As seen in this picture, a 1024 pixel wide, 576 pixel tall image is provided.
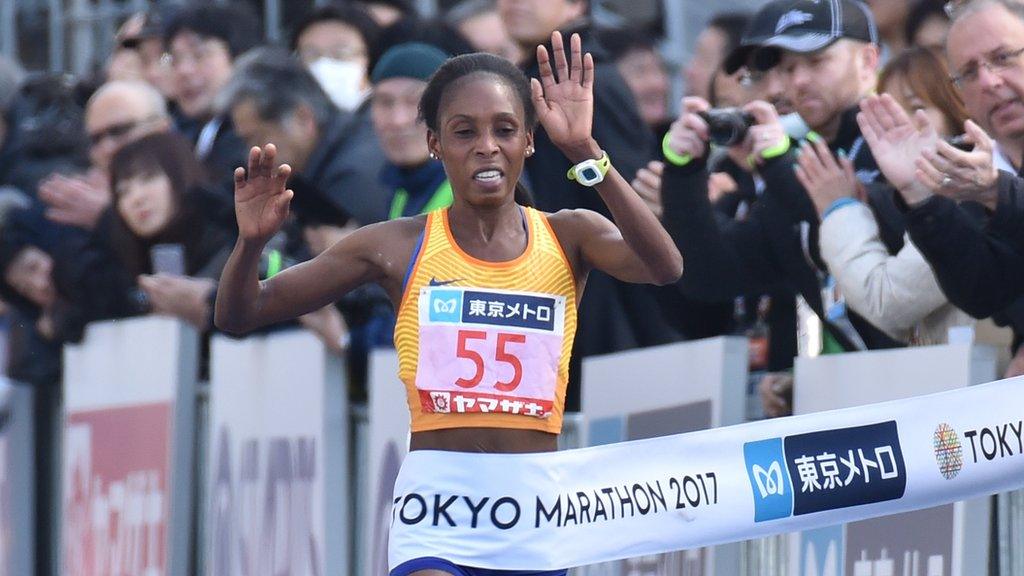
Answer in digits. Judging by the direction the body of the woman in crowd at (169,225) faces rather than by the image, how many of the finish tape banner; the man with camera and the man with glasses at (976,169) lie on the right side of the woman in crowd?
0

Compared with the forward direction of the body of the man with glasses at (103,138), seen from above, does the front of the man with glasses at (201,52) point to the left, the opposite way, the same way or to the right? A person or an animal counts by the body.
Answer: the same way

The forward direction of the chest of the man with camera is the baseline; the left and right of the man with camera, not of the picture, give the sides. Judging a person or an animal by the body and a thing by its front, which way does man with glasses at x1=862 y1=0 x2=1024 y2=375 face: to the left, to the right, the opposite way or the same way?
the same way

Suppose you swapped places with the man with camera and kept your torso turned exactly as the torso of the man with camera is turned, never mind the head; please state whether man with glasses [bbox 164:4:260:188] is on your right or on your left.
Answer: on your right

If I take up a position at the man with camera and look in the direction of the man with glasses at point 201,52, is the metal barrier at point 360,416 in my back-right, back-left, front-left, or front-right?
front-left

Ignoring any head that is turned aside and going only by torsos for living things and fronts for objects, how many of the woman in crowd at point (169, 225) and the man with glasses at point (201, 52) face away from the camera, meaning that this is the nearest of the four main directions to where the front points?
0

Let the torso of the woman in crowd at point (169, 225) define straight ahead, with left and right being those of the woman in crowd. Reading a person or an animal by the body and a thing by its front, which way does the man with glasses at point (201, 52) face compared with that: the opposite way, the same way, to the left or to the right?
the same way

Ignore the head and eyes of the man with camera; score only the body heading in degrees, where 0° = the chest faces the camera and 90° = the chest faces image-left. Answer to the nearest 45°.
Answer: approximately 45°

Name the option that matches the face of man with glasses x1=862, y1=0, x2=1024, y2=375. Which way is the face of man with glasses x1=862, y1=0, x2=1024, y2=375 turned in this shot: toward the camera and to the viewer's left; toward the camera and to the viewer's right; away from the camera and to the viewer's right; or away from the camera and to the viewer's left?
toward the camera and to the viewer's left

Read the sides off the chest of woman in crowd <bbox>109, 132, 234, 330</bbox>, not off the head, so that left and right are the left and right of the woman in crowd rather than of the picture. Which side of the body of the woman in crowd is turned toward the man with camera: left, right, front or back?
left

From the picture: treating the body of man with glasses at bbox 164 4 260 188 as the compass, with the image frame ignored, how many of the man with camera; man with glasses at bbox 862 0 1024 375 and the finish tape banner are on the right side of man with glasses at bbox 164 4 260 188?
0

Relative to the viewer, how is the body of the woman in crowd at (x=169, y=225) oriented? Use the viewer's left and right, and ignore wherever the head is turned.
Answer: facing the viewer and to the left of the viewer

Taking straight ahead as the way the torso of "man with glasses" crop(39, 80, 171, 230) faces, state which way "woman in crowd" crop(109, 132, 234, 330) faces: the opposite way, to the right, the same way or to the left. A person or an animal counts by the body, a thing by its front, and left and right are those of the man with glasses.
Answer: the same way

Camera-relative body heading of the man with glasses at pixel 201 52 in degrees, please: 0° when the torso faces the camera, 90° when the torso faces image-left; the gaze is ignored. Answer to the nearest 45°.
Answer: approximately 45°
